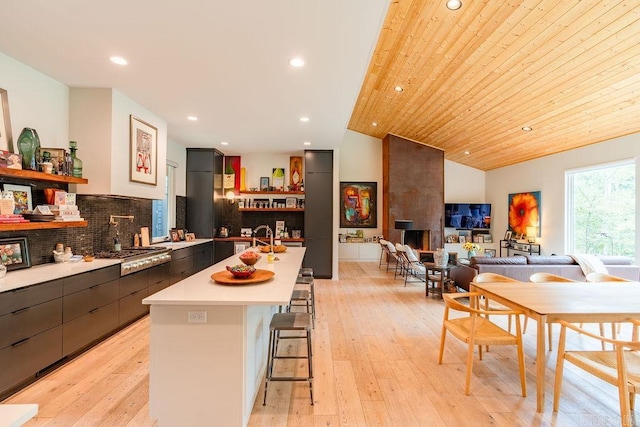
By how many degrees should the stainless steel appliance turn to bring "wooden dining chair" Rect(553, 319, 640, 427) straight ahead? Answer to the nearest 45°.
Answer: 0° — it already faces it

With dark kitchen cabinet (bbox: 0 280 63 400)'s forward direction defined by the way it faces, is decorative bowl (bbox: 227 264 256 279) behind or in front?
in front

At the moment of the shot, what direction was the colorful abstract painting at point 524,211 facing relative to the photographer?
facing the viewer and to the left of the viewer

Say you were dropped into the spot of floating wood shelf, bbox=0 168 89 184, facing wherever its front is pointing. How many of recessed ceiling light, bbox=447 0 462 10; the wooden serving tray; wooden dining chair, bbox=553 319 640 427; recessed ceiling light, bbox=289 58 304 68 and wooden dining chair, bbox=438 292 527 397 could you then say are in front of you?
5

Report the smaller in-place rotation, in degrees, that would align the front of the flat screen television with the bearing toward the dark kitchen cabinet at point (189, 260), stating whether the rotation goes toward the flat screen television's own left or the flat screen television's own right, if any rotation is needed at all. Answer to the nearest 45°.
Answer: approximately 45° to the flat screen television's own right

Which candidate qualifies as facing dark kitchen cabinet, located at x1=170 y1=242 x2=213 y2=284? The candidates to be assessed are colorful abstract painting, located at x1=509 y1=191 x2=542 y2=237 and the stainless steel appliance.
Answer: the colorful abstract painting

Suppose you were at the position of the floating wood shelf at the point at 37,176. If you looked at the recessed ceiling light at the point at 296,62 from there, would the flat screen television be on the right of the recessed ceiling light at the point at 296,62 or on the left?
left

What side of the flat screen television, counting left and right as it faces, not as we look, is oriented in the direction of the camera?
front

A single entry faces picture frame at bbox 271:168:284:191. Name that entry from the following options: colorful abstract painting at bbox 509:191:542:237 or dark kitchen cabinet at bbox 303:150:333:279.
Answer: the colorful abstract painting

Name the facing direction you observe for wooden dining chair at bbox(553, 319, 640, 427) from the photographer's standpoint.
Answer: facing away from the viewer and to the left of the viewer

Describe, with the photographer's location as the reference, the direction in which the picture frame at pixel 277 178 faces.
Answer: facing the viewer

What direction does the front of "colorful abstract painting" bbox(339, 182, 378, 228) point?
toward the camera

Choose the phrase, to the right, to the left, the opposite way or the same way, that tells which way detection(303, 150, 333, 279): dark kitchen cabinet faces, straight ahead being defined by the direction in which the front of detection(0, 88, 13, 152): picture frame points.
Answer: to the right

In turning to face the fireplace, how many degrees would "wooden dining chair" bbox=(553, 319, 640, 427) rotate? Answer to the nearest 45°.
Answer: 0° — it already faces it

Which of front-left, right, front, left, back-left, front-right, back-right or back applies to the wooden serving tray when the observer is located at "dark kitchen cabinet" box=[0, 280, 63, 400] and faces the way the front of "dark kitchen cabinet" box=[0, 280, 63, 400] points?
front

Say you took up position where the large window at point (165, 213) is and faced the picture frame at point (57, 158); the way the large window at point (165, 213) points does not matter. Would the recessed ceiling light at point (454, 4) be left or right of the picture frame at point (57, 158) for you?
left

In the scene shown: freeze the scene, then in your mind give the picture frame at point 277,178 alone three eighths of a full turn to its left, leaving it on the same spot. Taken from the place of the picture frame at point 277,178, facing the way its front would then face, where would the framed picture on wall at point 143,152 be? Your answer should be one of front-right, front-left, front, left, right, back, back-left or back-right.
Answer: back
